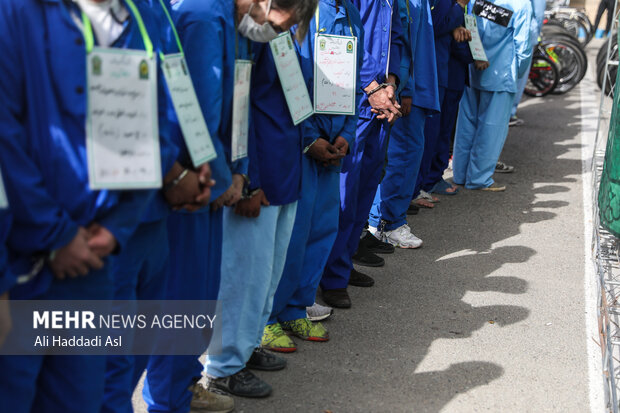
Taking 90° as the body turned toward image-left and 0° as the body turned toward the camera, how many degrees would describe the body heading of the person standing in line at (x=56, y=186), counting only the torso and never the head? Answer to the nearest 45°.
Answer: approximately 315°

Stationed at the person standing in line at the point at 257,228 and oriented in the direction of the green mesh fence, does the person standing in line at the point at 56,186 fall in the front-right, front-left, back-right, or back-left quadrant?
back-right

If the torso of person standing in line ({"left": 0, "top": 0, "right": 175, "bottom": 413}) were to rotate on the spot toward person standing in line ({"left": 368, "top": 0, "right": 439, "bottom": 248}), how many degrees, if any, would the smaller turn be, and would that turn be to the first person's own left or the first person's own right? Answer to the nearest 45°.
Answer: approximately 90° to the first person's own left

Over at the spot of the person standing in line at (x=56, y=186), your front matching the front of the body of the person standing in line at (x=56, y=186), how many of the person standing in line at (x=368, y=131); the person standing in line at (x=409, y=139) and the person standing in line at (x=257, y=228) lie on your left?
3

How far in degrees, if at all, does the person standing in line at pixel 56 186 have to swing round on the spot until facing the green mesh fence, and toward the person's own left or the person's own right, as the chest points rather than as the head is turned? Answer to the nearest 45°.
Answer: approximately 90° to the person's own left

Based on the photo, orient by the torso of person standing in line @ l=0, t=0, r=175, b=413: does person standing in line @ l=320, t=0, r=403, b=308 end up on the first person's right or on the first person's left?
on the first person's left

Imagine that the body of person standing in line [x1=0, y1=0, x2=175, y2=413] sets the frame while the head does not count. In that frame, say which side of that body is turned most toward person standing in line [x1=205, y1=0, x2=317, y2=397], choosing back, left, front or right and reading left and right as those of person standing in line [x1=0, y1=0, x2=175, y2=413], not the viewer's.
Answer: left

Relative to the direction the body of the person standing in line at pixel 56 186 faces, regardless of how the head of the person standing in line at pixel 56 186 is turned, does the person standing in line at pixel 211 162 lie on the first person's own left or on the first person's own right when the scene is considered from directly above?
on the first person's own left

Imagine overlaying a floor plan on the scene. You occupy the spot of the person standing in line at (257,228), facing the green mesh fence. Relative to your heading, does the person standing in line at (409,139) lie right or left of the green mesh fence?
left
